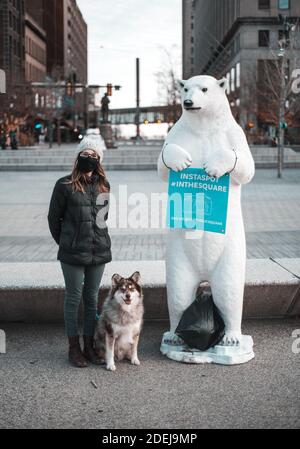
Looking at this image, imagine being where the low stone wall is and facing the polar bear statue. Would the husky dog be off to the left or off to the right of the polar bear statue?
right

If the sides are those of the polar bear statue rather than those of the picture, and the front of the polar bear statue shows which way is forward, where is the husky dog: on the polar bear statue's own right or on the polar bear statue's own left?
on the polar bear statue's own right

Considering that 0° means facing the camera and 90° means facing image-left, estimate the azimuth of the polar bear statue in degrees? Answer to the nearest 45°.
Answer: approximately 0°

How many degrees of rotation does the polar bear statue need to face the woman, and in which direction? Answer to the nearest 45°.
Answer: approximately 90° to its right

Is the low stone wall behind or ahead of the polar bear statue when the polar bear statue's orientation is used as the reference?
behind

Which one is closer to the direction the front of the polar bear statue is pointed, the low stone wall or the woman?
the woman

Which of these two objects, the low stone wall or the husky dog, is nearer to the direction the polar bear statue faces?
the husky dog
